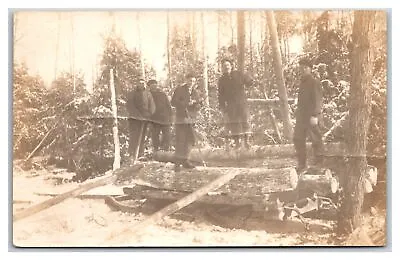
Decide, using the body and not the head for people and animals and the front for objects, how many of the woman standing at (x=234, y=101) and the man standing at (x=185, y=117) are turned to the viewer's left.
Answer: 0

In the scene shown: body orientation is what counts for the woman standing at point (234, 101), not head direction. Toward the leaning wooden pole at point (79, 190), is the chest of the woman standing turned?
no

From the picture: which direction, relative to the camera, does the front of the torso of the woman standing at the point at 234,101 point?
toward the camera

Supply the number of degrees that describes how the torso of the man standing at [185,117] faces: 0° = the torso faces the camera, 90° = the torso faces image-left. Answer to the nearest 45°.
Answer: approximately 315°
